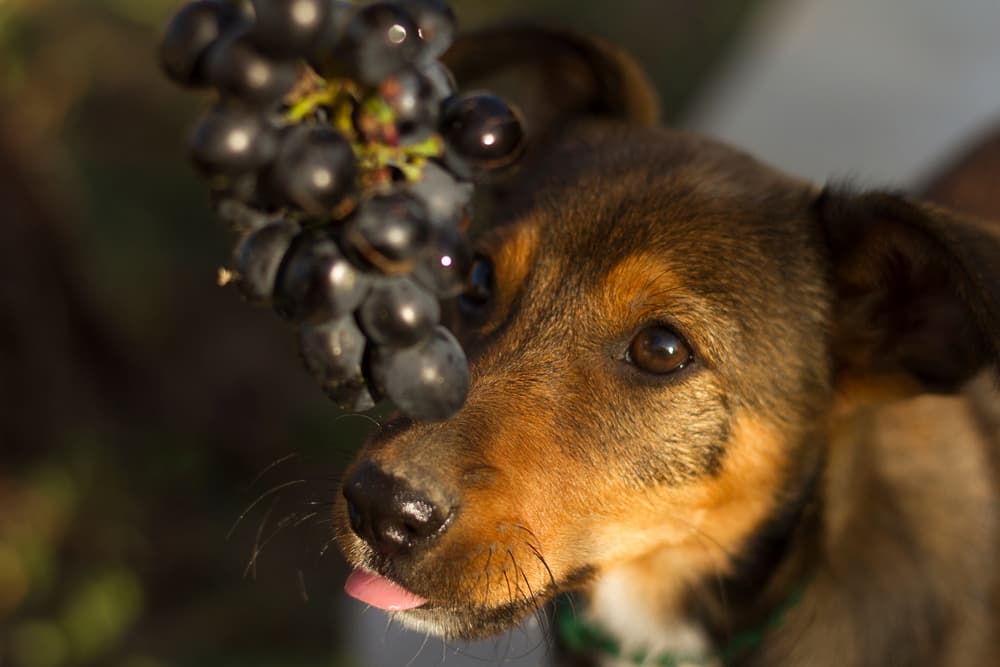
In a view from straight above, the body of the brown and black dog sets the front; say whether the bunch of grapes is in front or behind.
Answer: in front

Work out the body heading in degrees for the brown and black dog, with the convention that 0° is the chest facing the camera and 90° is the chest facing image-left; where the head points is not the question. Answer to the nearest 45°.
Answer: approximately 45°
